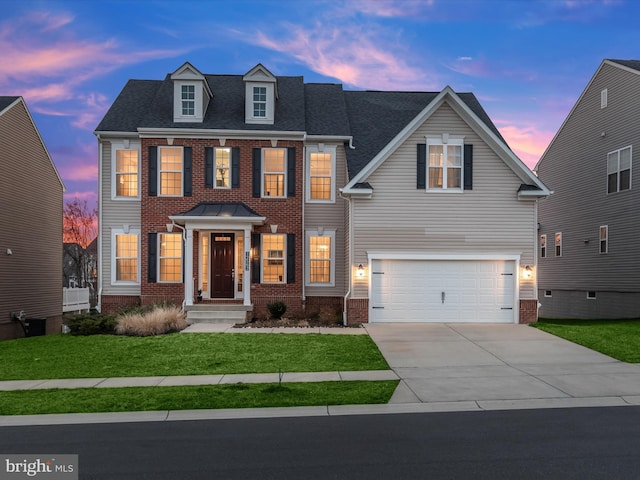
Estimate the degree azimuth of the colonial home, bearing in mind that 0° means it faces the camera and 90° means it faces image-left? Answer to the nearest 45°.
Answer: approximately 0°

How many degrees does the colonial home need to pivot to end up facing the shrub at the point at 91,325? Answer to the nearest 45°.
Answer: approximately 45° to its right

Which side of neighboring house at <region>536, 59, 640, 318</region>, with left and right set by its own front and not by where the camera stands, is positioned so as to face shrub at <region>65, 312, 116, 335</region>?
right

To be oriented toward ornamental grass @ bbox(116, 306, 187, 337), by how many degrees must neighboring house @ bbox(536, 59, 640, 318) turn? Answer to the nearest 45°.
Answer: approximately 90° to its right

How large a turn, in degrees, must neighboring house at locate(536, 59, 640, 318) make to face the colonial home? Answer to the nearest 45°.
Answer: approximately 90° to its right

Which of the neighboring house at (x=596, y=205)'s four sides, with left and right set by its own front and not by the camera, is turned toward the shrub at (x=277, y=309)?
right

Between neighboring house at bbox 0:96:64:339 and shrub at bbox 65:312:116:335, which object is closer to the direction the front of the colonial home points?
the shrub

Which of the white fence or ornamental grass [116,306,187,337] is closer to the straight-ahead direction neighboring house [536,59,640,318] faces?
the ornamental grass

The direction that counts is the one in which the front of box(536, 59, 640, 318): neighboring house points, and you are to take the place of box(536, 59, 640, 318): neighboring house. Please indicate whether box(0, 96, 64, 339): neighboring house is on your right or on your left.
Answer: on your right

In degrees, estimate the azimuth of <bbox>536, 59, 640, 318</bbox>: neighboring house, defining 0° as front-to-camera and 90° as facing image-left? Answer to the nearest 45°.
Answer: approximately 315°
